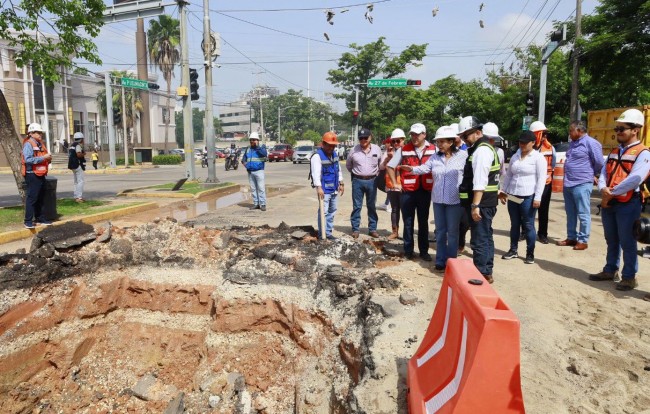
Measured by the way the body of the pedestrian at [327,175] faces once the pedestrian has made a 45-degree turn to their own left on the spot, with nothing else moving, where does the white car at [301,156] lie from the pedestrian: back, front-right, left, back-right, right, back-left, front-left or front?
left

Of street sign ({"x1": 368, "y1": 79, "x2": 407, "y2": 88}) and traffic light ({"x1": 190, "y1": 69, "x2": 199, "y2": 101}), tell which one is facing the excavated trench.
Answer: the street sign

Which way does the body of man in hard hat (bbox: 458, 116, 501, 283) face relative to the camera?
to the viewer's left

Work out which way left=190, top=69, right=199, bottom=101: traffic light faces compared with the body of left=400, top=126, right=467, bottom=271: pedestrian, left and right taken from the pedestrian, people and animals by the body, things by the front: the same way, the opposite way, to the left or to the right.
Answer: the opposite way

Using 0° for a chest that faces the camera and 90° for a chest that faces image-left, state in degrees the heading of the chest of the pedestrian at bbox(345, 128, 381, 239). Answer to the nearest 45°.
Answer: approximately 0°

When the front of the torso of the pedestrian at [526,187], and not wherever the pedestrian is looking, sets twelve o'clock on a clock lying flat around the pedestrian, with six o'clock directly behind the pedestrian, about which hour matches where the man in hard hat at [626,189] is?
The man in hard hat is roughly at 9 o'clock from the pedestrian.

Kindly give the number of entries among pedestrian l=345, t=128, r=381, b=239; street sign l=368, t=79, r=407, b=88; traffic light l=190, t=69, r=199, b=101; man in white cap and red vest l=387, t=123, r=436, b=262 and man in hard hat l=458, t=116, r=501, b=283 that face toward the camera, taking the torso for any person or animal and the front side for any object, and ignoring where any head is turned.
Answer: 3

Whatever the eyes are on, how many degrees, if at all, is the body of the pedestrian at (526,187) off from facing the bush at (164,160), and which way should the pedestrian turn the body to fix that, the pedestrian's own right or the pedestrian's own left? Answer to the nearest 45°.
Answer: approximately 90° to the pedestrian's own right

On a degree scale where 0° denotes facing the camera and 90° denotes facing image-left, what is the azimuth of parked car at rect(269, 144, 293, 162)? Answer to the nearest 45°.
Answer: approximately 45°
